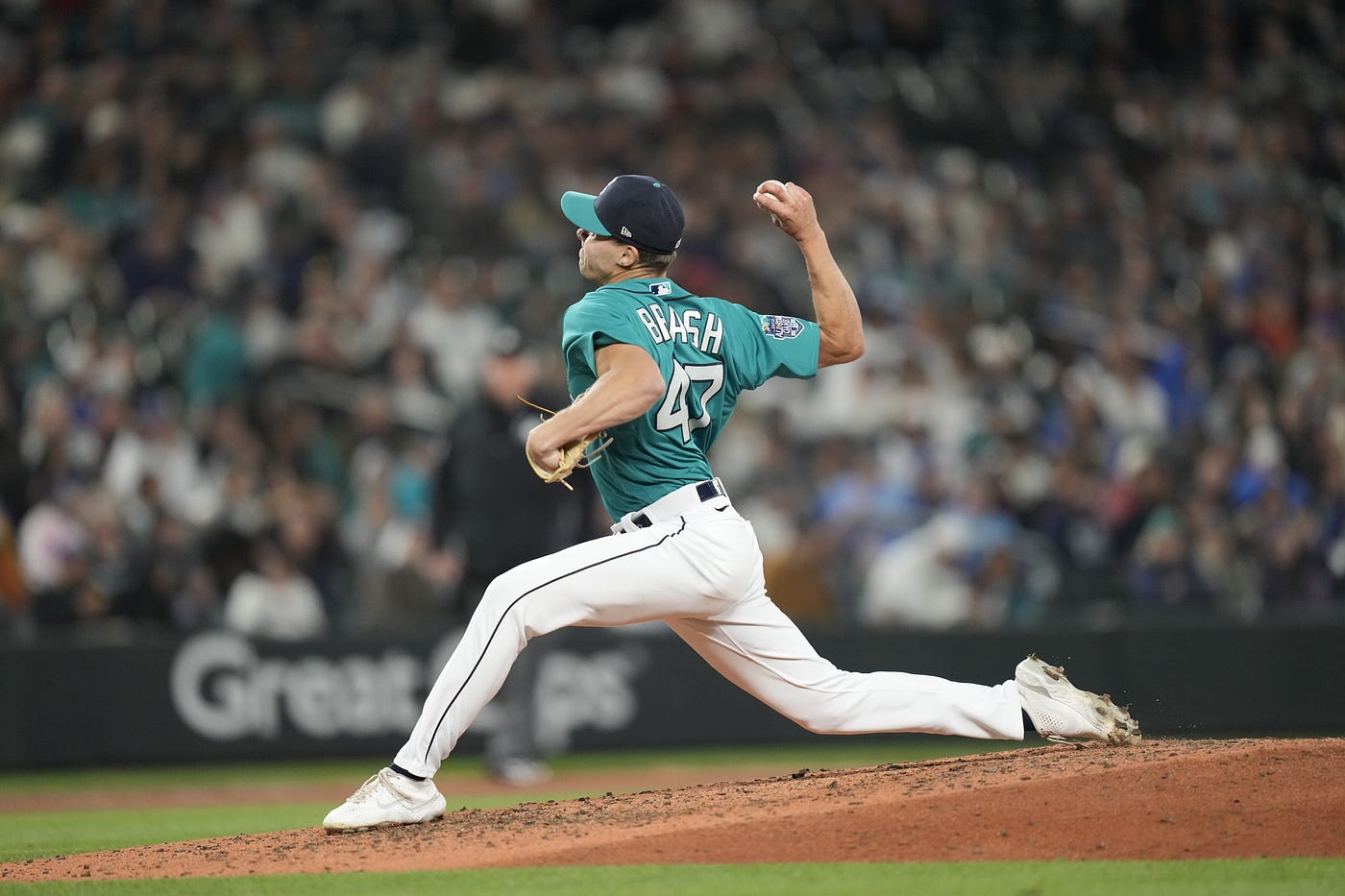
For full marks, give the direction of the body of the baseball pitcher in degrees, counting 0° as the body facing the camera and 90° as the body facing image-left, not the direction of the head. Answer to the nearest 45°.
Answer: approximately 135°
